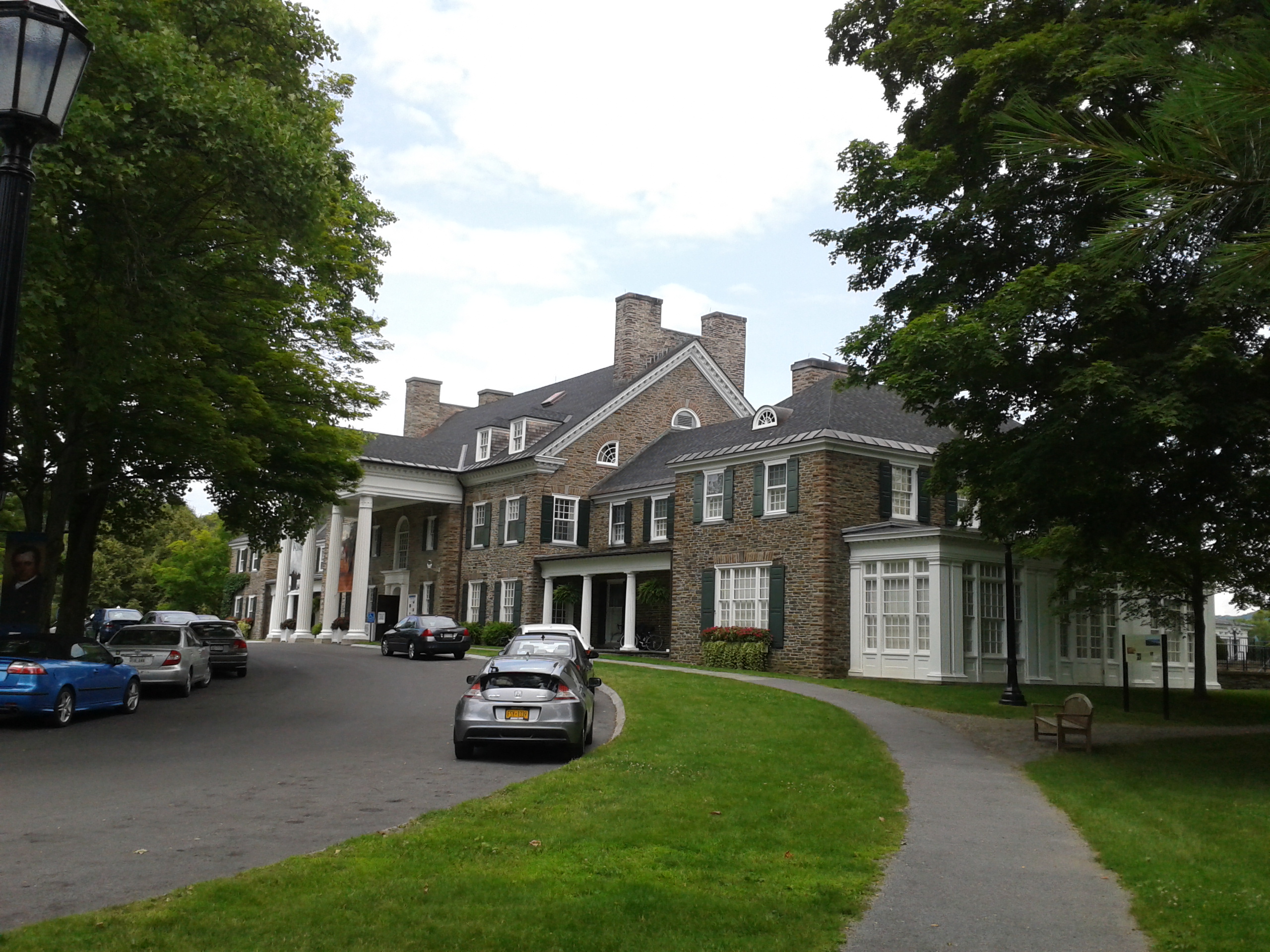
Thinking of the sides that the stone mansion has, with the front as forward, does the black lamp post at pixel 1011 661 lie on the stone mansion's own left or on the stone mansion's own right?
on the stone mansion's own left

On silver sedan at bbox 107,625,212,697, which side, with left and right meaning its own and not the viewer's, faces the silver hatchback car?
back

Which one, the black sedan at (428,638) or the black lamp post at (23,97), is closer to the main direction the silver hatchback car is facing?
the black sedan

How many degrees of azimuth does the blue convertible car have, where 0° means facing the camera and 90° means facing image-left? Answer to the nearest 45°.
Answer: approximately 225°

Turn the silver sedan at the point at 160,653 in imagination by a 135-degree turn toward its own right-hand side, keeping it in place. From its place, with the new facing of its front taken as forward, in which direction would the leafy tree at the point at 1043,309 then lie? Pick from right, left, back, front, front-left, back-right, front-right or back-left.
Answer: front-left

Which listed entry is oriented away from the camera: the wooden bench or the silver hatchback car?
the silver hatchback car

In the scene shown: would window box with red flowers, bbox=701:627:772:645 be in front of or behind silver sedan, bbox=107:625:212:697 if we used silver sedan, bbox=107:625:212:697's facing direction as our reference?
in front

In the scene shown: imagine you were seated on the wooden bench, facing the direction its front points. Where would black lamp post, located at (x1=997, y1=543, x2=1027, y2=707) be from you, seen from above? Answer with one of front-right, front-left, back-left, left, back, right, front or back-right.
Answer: back-right

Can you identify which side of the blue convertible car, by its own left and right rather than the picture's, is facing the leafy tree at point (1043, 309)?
right

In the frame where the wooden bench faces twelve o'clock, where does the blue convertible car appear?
The blue convertible car is roughly at 1 o'clock from the wooden bench.

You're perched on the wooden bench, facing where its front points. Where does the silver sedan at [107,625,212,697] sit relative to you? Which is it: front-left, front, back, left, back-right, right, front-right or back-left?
front-right

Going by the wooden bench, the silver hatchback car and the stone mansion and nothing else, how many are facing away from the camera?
1

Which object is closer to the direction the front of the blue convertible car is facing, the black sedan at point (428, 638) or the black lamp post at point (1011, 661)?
the black sedan

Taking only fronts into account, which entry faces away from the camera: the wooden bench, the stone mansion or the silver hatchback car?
the silver hatchback car

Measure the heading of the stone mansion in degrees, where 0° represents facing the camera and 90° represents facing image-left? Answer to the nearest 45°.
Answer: approximately 45°
